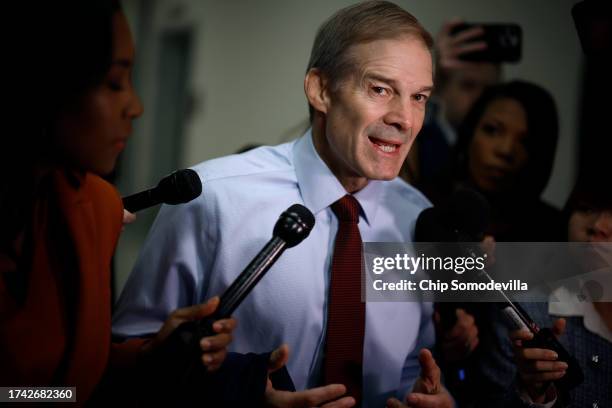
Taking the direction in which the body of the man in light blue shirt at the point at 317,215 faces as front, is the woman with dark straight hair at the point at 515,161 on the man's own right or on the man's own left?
on the man's own left

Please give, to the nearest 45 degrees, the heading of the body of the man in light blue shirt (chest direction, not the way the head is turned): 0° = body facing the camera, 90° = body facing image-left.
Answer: approximately 315°

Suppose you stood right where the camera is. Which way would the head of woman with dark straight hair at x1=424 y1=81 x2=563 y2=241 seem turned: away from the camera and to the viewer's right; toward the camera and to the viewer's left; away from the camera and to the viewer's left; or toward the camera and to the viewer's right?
toward the camera and to the viewer's left

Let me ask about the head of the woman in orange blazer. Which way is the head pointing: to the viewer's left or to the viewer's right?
to the viewer's right
